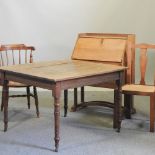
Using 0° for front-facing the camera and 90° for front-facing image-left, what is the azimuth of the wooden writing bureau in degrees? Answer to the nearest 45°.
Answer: approximately 45°
